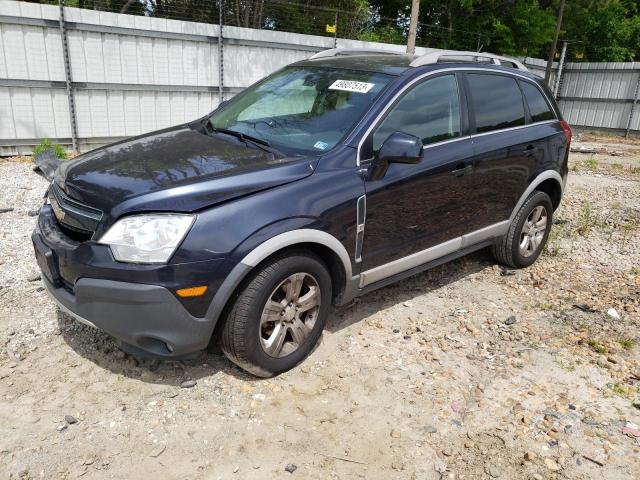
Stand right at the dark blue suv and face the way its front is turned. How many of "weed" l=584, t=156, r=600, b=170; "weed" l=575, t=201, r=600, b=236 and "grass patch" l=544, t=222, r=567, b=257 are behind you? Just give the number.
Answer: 3

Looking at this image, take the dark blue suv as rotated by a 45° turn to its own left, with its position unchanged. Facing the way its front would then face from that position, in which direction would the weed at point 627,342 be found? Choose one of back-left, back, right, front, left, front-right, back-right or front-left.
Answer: left

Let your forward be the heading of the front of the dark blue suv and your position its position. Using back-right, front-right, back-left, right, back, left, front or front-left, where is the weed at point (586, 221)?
back

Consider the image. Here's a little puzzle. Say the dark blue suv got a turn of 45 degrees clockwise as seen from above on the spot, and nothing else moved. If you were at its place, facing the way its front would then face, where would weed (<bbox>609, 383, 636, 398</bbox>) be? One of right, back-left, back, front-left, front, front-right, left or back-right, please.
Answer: back

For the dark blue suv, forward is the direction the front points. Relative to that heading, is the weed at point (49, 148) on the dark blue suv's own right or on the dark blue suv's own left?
on the dark blue suv's own right

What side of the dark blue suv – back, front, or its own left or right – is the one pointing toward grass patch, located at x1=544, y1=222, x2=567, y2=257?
back

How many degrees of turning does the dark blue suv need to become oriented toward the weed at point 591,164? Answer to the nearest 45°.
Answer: approximately 180°

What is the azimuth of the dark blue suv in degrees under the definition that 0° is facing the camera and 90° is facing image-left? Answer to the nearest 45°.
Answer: approximately 45°
